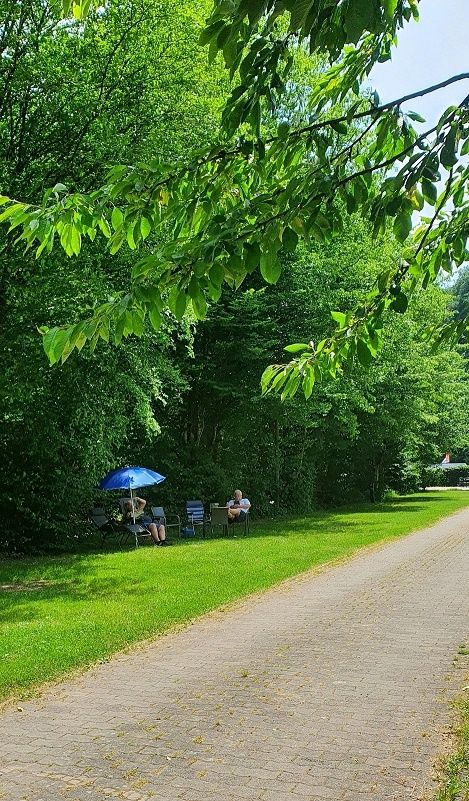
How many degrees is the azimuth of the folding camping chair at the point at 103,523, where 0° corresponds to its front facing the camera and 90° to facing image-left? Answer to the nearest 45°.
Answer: approximately 315°

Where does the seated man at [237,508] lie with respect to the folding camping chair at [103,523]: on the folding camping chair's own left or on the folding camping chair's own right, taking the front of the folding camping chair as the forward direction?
on the folding camping chair's own left

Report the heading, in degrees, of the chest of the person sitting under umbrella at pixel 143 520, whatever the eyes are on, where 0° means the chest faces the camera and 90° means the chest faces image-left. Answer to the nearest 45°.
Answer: approximately 315°

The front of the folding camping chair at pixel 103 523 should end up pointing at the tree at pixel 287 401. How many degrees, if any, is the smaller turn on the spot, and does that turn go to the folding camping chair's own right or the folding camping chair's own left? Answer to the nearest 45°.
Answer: approximately 90° to the folding camping chair's own left
